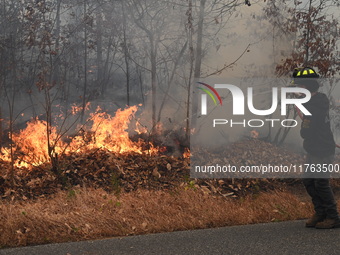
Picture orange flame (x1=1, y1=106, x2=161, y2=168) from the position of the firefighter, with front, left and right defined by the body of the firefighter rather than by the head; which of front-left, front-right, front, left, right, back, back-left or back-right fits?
front-right

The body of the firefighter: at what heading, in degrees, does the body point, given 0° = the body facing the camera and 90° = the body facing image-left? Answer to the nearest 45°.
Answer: approximately 90°
